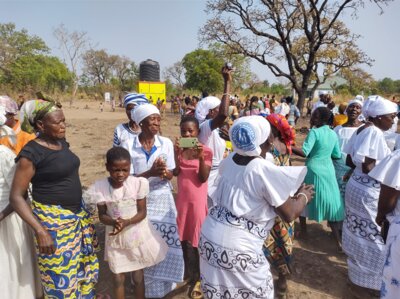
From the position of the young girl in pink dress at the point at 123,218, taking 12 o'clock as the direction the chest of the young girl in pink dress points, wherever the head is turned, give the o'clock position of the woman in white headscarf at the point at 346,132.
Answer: The woman in white headscarf is roughly at 8 o'clock from the young girl in pink dress.

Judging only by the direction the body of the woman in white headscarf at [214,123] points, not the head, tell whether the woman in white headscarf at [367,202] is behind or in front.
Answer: in front

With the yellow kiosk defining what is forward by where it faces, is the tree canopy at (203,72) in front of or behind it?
behind

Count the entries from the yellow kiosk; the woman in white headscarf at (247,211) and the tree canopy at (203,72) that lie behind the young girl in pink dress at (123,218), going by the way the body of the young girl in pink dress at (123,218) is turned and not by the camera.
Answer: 2

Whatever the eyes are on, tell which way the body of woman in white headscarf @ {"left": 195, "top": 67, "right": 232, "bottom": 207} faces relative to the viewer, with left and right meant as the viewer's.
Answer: facing to the right of the viewer

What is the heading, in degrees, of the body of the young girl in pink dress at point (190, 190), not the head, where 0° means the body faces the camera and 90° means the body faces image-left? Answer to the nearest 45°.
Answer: approximately 0°

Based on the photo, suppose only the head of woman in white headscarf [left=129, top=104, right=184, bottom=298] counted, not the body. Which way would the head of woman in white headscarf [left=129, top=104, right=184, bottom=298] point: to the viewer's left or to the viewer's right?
to the viewer's right

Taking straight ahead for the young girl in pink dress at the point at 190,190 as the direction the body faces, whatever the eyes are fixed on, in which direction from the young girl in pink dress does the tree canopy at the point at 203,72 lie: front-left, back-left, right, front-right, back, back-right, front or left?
back
